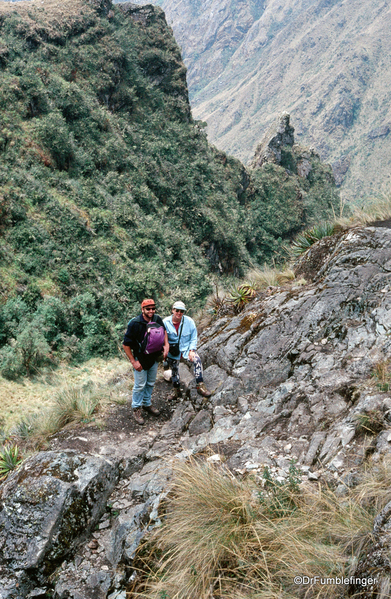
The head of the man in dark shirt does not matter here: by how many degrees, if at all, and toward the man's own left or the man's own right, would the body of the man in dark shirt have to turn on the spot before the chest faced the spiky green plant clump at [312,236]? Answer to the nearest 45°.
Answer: approximately 90° to the man's own left

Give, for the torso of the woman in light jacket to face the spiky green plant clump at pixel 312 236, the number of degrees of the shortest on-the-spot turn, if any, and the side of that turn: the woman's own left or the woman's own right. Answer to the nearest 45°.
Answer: approximately 135° to the woman's own left

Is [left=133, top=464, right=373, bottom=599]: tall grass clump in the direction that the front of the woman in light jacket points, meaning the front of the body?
yes

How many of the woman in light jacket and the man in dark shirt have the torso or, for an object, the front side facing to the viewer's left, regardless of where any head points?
0

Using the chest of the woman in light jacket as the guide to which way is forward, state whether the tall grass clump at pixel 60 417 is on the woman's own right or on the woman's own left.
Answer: on the woman's own right

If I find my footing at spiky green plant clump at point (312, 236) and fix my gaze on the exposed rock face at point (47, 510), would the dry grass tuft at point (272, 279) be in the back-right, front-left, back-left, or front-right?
front-right

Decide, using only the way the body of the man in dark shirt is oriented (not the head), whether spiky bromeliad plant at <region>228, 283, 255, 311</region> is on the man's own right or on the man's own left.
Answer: on the man's own left

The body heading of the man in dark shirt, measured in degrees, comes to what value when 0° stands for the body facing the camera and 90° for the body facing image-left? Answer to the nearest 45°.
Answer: approximately 315°

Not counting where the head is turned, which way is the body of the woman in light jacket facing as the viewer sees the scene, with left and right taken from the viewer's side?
facing the viewer
